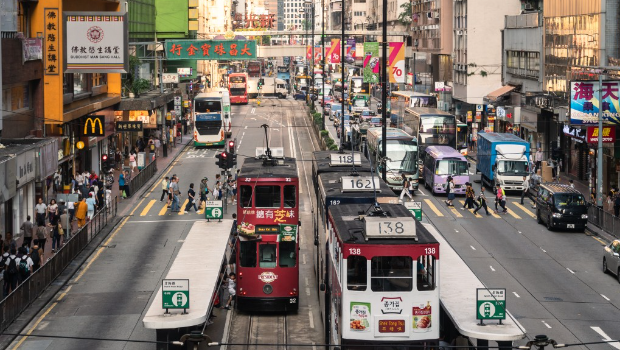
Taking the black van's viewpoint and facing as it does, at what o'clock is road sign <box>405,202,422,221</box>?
The road sign is roughly at 2 o'clock from the black van.

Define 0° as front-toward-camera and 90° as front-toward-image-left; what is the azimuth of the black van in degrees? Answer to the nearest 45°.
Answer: approximately 315°

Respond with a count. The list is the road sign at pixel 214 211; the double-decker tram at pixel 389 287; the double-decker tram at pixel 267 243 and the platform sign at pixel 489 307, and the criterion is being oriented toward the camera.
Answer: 3

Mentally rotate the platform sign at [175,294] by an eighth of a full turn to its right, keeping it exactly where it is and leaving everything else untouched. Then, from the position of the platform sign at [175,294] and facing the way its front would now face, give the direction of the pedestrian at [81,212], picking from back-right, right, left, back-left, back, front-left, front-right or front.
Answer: back-right

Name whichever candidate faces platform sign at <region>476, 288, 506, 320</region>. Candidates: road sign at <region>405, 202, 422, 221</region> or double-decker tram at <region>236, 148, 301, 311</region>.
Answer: the road sign

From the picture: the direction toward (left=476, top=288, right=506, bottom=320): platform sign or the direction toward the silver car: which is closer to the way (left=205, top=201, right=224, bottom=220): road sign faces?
the platform sign

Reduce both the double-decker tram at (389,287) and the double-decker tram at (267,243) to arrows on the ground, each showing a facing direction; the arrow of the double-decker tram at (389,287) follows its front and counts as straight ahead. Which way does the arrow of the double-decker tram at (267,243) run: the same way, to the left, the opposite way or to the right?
the opposite way

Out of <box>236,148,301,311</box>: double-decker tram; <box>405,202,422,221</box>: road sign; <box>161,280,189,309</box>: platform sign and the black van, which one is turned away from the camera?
the double-decker tram

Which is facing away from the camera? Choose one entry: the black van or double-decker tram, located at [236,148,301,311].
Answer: the double-decker tram

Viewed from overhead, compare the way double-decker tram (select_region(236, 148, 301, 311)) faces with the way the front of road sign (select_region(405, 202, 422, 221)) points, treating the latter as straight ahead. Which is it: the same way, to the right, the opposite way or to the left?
the opposite way

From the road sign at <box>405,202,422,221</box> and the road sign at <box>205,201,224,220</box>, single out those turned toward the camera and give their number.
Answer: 2

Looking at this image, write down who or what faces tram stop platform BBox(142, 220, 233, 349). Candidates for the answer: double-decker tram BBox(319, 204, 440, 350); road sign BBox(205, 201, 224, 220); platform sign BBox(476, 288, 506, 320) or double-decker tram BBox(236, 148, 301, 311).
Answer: the road sign

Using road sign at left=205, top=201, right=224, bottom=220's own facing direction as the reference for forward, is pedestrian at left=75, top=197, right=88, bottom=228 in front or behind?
behind
